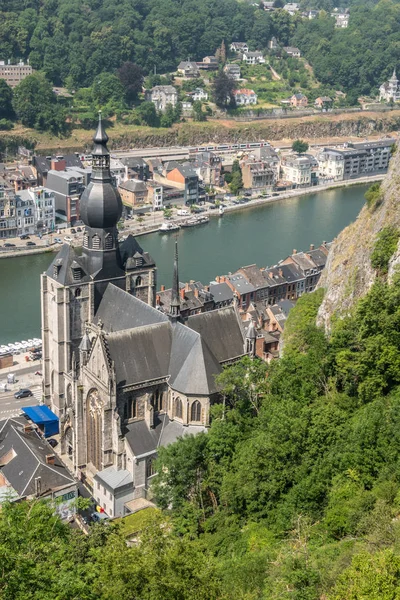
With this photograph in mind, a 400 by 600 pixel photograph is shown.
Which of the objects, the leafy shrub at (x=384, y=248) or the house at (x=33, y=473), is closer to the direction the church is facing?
the house

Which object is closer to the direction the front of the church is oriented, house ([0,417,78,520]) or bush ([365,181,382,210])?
the house

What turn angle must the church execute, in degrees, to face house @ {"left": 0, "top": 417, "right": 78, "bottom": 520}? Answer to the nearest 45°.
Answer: approximately 45° to its left

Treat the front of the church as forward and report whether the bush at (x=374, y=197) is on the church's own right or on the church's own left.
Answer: on the church's own right

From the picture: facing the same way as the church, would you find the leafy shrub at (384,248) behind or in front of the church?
behind
